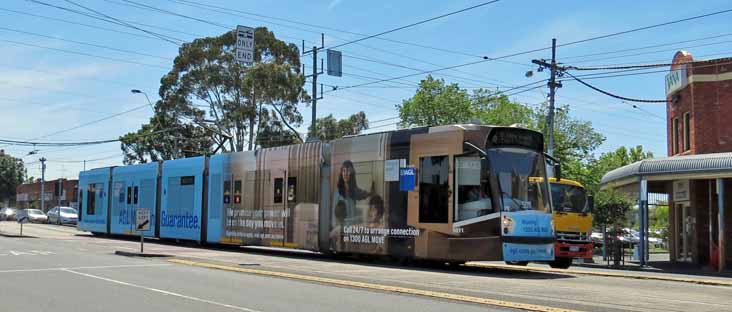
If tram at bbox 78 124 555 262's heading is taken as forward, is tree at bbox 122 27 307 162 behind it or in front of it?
behind

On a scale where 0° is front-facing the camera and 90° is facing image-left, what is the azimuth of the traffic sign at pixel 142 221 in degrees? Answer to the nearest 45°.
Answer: approximately 0°

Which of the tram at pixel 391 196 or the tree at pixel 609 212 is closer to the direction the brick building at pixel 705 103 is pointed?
the tram

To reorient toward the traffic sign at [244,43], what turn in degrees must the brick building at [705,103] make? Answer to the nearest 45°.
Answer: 0° — it already faces it

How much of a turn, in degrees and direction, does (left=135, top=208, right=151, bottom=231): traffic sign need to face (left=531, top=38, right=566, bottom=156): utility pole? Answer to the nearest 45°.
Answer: approximately 90° to its left

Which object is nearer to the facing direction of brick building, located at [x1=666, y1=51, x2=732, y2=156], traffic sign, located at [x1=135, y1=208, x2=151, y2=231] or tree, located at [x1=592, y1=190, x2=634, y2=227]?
the traffic sign

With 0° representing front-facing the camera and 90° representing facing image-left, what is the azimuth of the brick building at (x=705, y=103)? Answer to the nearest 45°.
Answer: approximately 45°

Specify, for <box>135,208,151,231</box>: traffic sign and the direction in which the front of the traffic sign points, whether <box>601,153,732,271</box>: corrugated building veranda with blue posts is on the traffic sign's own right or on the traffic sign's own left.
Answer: on the traffic sign's own left

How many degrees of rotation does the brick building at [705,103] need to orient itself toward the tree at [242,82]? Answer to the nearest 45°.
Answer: approximately 90° to its right
